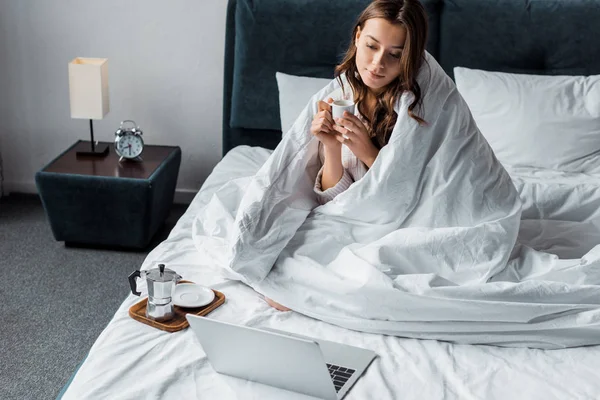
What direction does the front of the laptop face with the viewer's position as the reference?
facing away from the viewer and to the right of the viewer

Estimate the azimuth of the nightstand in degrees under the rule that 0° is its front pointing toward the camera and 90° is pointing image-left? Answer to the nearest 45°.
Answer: approximately 0°

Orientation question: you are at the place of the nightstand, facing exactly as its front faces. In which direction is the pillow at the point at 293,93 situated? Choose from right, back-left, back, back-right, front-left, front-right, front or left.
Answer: left

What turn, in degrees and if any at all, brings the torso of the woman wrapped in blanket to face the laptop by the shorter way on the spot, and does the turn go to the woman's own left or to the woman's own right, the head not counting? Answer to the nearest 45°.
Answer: approximately 45° to the woman's own left

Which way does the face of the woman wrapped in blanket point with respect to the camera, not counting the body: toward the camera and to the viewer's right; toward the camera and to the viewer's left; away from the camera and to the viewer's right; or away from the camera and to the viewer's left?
toward the camera and to the viewer's left

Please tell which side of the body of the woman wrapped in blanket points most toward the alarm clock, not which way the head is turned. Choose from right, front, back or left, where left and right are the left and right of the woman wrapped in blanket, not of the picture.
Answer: right

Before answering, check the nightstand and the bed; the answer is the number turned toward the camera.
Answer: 2

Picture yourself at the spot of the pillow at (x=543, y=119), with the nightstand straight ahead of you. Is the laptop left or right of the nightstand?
left

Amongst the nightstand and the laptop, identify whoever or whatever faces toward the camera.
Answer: the nightstand

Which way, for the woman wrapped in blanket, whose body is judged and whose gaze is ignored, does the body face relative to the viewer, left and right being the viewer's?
facing the viewer and to the left of the viewer

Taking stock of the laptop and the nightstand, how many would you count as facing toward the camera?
1

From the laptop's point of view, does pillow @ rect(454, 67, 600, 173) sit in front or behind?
in front
